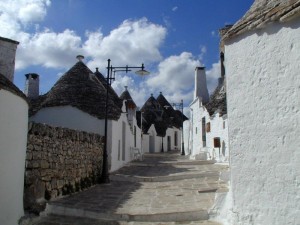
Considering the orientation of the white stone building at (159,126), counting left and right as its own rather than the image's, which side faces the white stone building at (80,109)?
front

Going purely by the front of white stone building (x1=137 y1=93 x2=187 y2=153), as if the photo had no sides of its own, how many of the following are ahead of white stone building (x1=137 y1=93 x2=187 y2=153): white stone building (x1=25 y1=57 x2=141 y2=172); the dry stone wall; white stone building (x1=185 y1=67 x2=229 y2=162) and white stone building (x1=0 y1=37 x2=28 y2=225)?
4

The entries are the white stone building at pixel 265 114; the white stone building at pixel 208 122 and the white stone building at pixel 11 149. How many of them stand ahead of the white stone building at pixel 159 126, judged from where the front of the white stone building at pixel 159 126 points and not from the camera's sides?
3

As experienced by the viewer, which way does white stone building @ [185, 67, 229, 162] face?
facing the viewer and to the left of the viewer

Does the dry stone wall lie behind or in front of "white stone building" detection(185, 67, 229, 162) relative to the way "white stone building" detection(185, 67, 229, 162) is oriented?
in front

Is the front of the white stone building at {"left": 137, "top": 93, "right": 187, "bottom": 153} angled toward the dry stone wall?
yes

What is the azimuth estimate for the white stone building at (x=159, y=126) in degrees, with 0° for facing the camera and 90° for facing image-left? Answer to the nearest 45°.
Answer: approximately 0°

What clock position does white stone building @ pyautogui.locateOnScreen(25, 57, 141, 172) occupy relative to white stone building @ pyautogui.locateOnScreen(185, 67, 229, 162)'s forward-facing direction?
white stone building @ pyautogui.locateOnScreen(25, 57, 141, 172) is roughly at 12 o'clock from white stone building @ pyautogui.locateOnScreen(185, 67, 229, 162).

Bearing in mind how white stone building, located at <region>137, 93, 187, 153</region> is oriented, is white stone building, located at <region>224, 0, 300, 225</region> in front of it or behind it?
in front

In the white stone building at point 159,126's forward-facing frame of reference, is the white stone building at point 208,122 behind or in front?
in front

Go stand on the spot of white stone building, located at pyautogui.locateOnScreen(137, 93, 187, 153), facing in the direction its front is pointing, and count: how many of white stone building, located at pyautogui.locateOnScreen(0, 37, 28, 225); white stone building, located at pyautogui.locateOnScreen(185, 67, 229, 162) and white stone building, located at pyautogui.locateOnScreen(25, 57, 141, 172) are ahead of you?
3

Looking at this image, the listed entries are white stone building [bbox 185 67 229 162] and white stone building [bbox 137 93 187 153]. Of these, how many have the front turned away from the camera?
0
